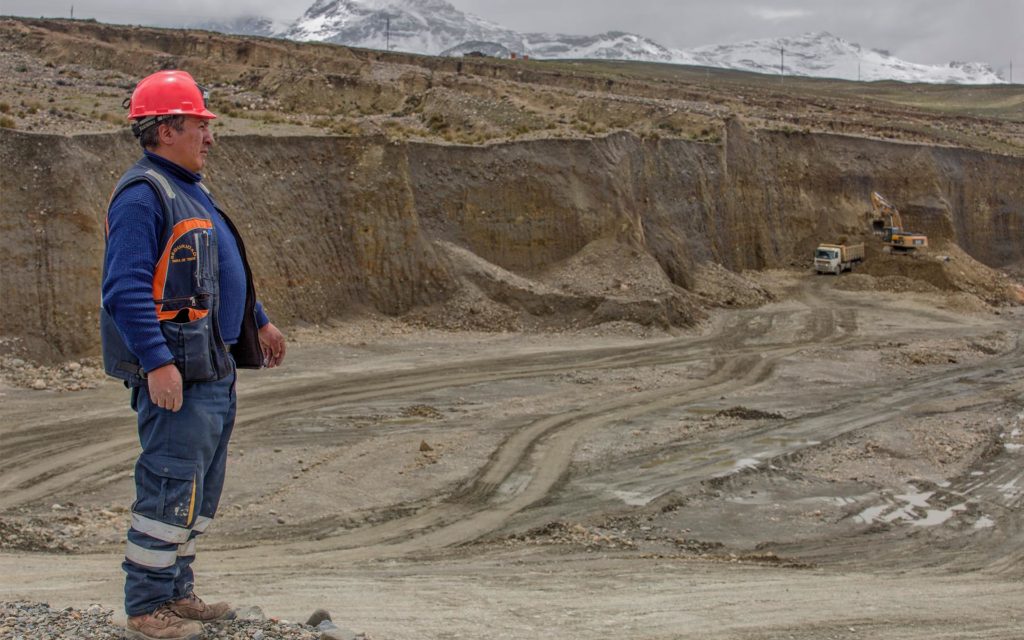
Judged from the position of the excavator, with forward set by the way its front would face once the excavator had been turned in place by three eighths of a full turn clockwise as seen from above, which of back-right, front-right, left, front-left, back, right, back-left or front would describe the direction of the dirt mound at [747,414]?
back-right

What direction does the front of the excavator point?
to the viewer's left

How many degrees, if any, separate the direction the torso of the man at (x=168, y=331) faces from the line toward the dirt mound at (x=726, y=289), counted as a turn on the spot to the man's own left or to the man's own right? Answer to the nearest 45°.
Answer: approximately 45° to the man's own left

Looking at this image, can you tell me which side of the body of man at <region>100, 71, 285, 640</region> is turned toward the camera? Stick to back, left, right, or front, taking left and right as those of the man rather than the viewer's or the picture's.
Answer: right

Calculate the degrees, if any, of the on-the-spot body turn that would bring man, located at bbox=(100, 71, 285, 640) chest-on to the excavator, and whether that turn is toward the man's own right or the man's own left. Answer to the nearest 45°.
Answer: approximately 45° to the man's own left

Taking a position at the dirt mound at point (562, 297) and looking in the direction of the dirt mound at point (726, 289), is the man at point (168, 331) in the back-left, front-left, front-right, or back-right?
back-right

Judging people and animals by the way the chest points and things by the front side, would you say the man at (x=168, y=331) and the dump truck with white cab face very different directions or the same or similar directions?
very different directions

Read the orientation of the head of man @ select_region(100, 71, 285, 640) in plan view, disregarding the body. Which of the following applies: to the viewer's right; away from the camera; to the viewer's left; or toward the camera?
to the viewer's right

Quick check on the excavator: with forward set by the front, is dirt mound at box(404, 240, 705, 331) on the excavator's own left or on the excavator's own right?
on the excavator's own left

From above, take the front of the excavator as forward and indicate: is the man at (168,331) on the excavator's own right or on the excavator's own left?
on the excavator's own left

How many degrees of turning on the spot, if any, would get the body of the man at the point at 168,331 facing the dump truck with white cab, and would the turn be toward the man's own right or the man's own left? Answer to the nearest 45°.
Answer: approximately 45° to the man's own left

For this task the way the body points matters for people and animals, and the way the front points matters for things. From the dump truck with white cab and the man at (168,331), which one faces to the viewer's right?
the man
